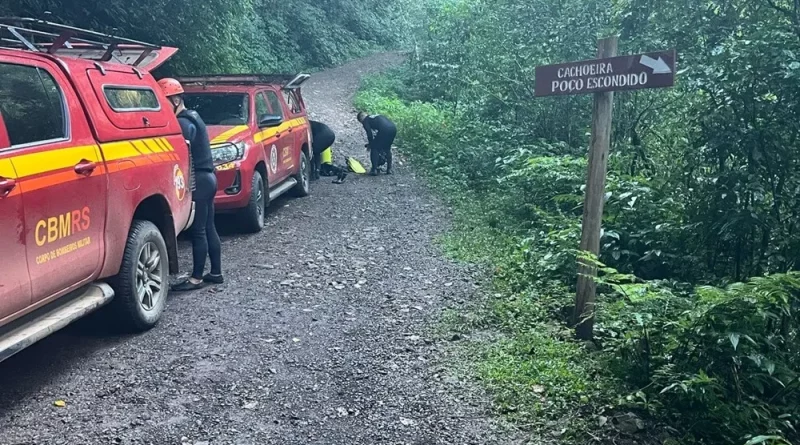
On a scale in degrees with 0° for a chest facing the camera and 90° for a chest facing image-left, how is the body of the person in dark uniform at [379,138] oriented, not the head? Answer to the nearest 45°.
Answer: approximately 90°

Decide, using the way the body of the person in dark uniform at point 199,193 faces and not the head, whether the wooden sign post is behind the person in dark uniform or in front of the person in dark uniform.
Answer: behind

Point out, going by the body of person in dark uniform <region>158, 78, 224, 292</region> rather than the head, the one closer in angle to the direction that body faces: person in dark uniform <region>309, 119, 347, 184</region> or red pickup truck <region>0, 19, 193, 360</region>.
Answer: the red pickup truck

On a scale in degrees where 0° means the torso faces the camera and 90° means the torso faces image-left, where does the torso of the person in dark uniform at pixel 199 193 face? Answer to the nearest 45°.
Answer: approximately 90°

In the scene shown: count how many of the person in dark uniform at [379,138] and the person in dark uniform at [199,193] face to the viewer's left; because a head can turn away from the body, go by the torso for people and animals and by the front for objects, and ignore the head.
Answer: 2

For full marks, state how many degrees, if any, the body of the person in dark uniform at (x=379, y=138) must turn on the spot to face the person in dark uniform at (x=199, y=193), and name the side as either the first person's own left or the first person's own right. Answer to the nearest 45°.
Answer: approximately 90° to the first person's own left

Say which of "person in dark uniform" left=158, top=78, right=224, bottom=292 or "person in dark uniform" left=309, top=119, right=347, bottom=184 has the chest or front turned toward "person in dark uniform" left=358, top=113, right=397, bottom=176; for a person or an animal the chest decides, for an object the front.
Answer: "person in dark uniform" left=309, top=119, right=347, bottom=184

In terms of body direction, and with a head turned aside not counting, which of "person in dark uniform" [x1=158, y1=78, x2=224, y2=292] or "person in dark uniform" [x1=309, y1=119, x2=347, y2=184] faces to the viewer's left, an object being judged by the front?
"person in dark uniform" [x1=158, y1=78, x2=224, y2=292]

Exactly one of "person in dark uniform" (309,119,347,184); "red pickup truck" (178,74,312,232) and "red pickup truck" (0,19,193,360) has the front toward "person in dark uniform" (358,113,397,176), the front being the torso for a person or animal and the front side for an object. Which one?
"person in dark uniform" (309,119,347,184)
